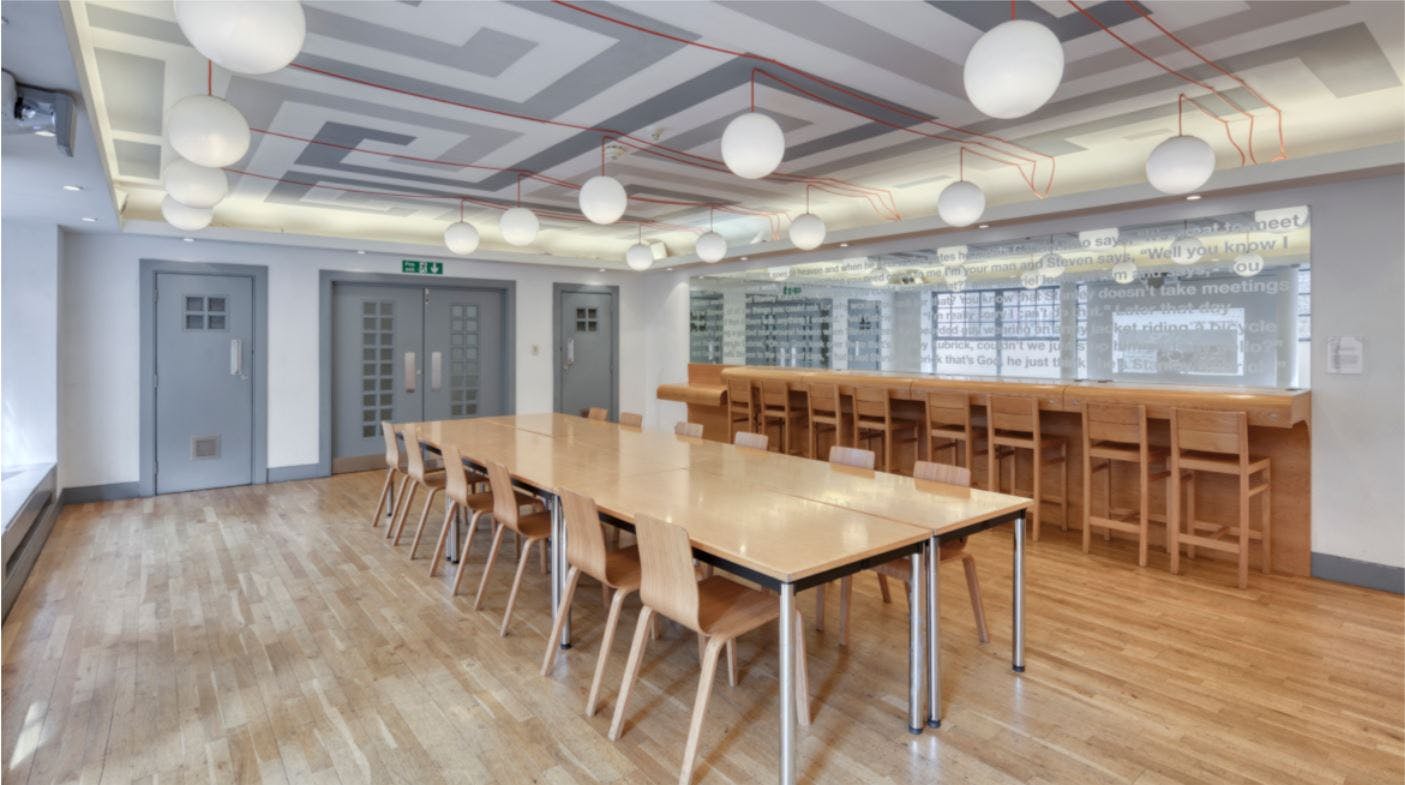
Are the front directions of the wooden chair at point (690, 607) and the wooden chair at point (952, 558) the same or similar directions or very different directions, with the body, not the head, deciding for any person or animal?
very different directions

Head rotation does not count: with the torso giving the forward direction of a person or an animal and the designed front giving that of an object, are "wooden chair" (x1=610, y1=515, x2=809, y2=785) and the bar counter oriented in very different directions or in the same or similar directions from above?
very different directions

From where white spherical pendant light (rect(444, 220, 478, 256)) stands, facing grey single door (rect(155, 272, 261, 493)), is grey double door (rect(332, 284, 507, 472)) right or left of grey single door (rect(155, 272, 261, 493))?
right

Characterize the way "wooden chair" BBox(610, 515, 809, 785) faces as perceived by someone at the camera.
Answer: facing away from the viewer and to the right of the viewer

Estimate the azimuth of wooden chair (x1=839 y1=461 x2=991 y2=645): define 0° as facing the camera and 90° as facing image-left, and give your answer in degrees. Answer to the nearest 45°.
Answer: approximately 45°

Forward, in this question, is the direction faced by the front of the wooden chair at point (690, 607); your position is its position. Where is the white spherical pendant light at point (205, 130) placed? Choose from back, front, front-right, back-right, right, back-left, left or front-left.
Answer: back-left

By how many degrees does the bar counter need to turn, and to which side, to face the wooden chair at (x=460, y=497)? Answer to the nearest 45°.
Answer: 0° — it already faces it

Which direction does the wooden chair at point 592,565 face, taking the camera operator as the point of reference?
facing away from the viewer and to the right of the viewer

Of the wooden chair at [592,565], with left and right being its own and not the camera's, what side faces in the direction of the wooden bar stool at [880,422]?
front

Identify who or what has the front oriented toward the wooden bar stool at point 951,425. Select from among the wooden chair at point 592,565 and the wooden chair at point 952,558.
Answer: the wooden chair at point 592,565

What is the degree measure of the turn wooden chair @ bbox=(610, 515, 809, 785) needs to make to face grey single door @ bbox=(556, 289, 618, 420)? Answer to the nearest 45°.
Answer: approximately 45° to its left
